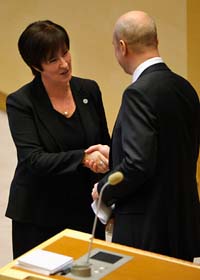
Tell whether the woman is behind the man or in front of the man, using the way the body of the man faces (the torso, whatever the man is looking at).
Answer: in front

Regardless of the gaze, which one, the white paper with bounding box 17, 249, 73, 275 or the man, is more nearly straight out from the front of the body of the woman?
the man

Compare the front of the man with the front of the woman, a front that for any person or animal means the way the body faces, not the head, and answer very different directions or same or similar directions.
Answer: very different directions

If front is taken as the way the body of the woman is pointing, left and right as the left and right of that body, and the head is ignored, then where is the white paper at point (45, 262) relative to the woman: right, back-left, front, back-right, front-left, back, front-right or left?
front-right

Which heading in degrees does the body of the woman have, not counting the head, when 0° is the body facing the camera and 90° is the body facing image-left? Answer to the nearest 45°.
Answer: approximately 315°

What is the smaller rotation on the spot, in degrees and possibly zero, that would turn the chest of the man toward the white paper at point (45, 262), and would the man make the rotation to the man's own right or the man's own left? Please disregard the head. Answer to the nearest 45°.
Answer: approximately 90° to the man's own left

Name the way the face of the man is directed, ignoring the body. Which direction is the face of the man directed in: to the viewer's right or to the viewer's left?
to the viewer's left

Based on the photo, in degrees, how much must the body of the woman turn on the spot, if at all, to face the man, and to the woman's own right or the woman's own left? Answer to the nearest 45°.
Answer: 0° — they already face them

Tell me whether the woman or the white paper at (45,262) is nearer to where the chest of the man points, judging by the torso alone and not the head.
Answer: the woman
